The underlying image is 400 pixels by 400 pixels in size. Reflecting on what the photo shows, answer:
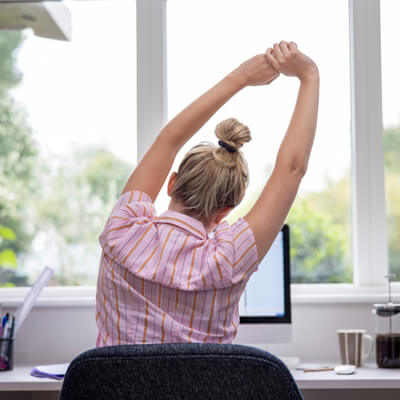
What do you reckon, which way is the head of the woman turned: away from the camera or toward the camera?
away from the camera

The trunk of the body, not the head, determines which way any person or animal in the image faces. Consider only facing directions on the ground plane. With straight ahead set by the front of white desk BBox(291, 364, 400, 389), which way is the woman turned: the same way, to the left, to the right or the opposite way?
the opposite way

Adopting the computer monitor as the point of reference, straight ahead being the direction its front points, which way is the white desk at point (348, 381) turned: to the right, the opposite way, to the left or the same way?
the same way

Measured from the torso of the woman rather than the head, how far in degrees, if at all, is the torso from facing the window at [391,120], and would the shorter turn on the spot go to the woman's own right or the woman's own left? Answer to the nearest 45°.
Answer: approximately 45° to the woman's own right

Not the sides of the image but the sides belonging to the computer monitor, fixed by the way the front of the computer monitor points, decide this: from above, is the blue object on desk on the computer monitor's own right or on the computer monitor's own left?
on the computer monitor's own right

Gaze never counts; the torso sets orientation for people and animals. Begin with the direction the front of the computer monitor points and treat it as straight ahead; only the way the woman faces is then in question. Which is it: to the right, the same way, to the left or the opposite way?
the opposite way

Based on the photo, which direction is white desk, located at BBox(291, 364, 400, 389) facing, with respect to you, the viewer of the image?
facing the viewer

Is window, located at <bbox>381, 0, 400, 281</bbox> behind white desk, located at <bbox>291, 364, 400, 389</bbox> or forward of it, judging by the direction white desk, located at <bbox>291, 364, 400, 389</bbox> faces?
behind

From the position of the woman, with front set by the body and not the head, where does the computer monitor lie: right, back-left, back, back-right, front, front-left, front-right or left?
front

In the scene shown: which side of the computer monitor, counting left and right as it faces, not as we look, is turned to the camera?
front
